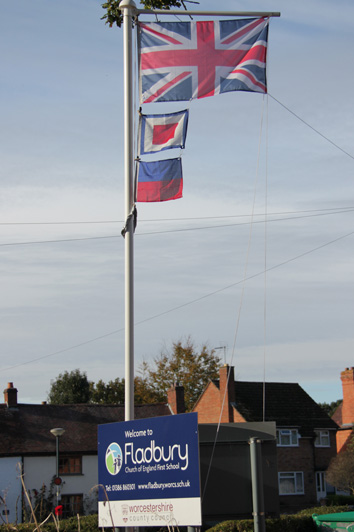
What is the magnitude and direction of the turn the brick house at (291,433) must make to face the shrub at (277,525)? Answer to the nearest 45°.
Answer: approximately 45° to its right

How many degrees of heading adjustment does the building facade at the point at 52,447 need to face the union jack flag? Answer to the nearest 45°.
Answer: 0° — it already faces it

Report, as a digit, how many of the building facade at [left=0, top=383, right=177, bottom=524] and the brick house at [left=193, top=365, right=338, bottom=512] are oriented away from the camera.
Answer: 0

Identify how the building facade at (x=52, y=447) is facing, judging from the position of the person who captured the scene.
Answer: facing the viewer

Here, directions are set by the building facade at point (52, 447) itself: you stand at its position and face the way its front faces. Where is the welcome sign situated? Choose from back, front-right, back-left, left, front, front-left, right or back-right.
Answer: front

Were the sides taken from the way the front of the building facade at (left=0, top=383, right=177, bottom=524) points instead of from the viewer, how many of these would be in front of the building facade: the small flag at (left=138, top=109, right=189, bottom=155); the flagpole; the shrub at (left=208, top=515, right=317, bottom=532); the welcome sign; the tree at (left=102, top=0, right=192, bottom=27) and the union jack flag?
6

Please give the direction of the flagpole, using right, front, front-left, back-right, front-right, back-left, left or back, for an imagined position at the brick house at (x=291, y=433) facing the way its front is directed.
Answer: front-right

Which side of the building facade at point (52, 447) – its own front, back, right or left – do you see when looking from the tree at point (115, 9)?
front

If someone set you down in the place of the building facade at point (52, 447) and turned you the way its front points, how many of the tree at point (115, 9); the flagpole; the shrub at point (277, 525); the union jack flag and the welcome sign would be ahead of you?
5

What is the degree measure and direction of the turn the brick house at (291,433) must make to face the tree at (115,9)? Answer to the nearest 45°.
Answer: approximately 45° to its right

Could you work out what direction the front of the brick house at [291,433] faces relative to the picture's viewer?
facing the viewer and to the right of the viewer

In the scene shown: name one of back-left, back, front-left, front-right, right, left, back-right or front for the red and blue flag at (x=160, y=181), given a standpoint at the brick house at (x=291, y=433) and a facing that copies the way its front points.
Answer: front-right

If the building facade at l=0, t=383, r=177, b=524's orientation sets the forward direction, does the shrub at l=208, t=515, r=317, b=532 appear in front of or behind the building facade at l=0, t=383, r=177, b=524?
in front
